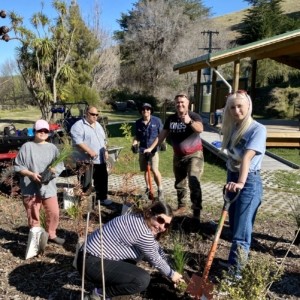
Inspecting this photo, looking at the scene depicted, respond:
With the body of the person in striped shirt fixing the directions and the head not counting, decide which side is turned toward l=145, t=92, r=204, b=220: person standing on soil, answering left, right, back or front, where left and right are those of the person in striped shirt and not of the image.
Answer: left

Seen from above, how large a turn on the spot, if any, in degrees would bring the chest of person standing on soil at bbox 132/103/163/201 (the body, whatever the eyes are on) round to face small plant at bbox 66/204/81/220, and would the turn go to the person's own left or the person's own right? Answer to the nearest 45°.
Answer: approximately 45° to the person's own right

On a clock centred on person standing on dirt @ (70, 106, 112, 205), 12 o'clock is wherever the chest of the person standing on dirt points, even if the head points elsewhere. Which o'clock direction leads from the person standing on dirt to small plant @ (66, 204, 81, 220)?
The small plant is roughly at 2 o'clock from the person standing on dirt.

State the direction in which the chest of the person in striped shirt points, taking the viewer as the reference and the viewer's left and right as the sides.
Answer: facing to the right of the viewer

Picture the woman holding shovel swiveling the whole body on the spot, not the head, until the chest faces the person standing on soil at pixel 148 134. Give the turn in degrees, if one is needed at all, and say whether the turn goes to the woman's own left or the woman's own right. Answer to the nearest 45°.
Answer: approximately 90° to the woman's own right

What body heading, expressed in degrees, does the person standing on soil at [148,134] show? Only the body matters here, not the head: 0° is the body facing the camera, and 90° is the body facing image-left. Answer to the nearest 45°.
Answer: approximately 0°

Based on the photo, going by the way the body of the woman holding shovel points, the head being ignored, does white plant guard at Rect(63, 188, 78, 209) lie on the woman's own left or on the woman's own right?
on the woman's own right

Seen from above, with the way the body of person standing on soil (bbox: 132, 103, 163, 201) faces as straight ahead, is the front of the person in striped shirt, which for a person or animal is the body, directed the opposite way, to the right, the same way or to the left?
to the left

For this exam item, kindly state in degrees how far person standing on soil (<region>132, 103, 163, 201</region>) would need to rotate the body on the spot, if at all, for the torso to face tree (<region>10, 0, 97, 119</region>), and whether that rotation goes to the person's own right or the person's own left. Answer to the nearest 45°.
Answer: approximately 180°

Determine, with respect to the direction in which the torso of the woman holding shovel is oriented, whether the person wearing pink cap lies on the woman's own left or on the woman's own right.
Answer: on the woman's own right

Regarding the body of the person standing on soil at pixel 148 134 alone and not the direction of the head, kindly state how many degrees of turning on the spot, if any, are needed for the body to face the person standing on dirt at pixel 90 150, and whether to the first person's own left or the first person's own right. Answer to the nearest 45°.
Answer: approximately 45° to the first person's own right

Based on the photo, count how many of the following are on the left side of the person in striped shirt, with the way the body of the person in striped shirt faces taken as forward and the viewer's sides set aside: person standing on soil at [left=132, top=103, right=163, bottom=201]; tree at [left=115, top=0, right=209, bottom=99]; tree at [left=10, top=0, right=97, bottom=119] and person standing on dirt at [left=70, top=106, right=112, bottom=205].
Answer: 4
